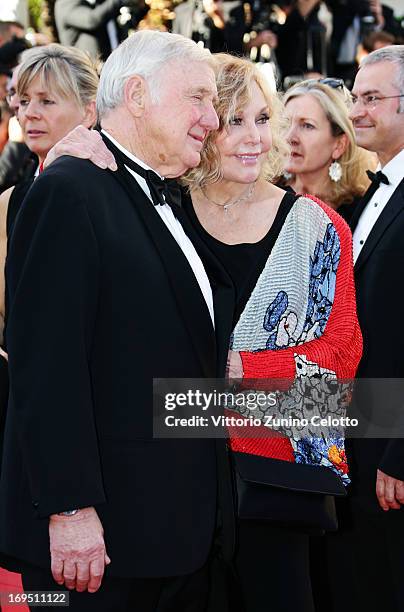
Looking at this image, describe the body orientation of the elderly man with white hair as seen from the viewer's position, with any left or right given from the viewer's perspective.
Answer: facing the viewer and to the right of the viewer
